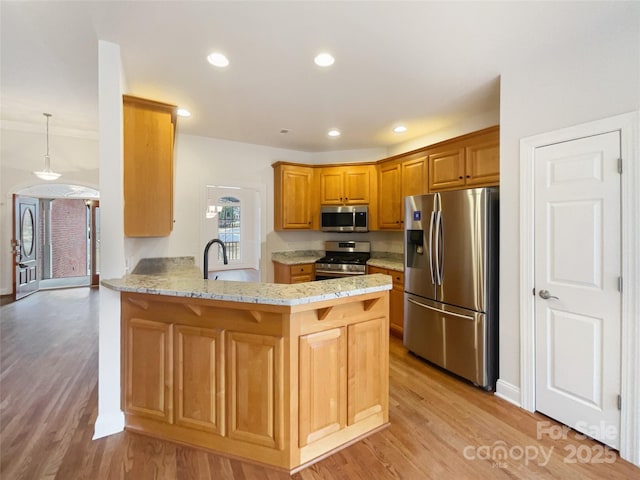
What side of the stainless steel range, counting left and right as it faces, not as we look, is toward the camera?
front

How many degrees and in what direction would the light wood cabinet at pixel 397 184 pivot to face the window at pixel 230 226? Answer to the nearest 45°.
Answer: approximately 45° to its right

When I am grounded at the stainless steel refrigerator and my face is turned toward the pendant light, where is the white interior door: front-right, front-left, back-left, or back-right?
back-left

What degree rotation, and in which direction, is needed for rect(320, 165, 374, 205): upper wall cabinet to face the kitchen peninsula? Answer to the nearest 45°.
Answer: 0° — it already faces it

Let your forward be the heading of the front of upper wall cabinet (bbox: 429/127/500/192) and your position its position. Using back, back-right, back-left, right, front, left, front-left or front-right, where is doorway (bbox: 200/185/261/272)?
front-right

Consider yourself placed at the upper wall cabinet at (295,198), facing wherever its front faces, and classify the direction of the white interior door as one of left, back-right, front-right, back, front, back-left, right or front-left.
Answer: front

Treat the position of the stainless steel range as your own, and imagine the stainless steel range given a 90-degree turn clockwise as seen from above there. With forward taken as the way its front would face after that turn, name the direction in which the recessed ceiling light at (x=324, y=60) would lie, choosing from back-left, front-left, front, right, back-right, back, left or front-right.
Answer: left

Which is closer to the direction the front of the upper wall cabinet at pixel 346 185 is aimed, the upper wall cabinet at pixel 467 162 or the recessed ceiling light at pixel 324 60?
the recessed ceiling light

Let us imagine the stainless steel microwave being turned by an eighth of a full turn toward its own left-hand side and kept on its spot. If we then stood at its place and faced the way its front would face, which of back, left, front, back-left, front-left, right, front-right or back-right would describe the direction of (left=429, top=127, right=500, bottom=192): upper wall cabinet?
front

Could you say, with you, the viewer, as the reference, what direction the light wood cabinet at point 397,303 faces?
facing the viewer and to the left of the viewer

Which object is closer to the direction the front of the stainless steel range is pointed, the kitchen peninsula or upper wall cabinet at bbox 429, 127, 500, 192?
the kitchen peninsula

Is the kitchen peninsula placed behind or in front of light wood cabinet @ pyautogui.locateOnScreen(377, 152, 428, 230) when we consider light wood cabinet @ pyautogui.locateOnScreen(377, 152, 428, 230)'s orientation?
in front

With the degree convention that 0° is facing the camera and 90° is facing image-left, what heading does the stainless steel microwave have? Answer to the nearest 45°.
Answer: approximately 0°

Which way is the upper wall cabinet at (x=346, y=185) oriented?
toward the camera
